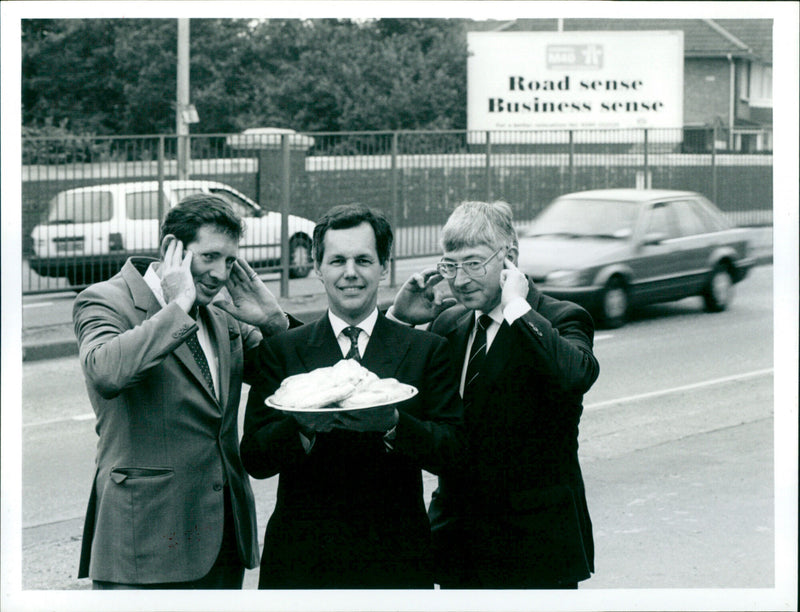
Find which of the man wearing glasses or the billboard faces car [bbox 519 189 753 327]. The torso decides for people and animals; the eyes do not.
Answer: the billboard

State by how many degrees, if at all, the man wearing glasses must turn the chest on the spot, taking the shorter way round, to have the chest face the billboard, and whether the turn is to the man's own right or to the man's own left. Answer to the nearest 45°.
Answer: approximately 135° to the man's own right

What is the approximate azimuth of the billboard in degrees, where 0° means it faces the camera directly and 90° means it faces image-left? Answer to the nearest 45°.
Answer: approximately 0°

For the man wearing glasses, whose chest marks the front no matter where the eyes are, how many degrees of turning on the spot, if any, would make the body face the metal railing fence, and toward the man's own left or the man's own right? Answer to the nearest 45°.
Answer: approximately 135° to the man's own right

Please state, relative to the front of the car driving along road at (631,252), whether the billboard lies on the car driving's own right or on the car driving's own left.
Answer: on the car driving's own right

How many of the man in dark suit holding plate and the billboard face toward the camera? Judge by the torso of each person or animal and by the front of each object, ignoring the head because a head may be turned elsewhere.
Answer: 2

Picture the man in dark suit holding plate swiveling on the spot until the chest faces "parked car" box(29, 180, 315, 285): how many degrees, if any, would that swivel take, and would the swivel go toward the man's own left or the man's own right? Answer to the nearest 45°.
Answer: approximately 180°

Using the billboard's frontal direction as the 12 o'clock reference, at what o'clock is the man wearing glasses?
The man wearing glasses is roughly at 12 o'clock from the billboard.

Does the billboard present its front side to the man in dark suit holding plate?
yes
